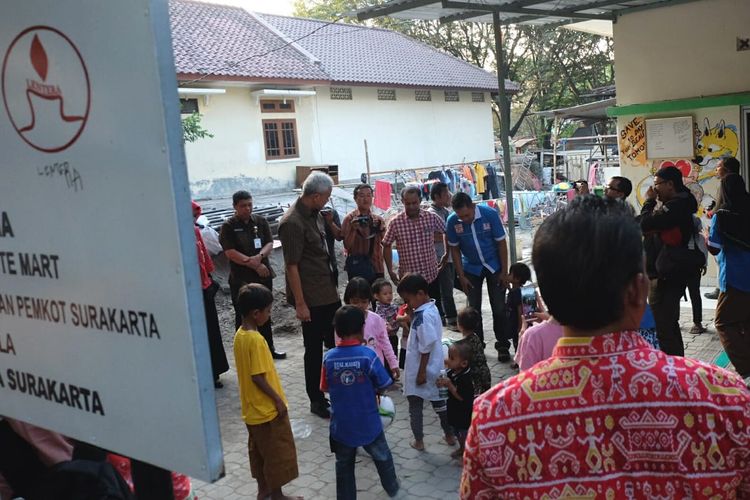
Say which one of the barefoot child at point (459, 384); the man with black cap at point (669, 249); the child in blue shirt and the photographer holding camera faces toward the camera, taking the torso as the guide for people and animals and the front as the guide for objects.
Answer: the photographer holding camera

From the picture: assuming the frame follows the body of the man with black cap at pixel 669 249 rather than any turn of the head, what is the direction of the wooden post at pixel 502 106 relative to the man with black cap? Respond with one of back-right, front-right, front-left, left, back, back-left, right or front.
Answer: front-right

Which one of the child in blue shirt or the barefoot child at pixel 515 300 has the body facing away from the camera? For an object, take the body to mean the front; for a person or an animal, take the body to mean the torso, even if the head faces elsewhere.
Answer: the child in blue shirt

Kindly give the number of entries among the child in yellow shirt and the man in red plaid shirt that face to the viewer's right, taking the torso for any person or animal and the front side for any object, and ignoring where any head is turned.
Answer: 1

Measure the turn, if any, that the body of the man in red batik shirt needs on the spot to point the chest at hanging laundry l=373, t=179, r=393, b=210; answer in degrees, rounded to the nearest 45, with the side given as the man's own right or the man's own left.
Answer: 0° — they already face it

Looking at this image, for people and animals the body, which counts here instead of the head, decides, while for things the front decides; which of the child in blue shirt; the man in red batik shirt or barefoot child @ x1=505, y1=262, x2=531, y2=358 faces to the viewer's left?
the barefoot child

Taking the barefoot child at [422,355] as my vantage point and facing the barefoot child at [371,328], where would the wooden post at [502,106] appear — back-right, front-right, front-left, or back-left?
front-right

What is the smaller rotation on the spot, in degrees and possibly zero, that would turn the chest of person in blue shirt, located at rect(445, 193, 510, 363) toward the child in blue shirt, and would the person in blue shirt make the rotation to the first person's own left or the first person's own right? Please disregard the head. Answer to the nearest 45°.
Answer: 0° — they already face them

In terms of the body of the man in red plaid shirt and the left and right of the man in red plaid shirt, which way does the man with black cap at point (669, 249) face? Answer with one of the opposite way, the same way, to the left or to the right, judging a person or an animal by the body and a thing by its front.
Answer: to the right

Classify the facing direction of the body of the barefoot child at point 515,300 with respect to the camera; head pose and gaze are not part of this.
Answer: to the viewer's left

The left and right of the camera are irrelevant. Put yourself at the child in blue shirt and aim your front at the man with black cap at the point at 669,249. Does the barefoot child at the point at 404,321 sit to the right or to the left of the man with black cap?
left

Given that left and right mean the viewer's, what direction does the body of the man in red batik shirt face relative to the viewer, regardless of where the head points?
facing away from the viewer

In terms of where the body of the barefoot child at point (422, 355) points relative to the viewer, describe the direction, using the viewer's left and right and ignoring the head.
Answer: facing to the left of the viewer

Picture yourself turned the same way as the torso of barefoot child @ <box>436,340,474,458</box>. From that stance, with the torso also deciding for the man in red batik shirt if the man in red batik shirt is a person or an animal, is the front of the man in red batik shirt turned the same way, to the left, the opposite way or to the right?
to the right

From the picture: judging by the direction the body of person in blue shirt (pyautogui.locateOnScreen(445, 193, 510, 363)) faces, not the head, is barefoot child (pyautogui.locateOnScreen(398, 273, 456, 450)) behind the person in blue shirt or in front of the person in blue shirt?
in front

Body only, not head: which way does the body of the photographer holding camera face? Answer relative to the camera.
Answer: toward the camera

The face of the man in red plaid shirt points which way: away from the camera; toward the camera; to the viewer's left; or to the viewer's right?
toward the camera

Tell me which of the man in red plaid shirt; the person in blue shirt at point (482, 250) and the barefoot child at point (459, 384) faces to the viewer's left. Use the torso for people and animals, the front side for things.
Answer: the barefoot child

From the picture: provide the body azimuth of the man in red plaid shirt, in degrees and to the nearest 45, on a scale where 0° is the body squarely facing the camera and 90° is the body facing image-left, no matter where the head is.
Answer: approximately 0°

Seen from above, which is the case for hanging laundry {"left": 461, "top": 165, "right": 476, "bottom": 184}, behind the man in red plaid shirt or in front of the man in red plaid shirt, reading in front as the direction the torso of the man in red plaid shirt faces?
behind

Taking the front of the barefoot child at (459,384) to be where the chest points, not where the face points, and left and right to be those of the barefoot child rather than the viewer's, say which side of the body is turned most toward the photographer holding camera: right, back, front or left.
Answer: right

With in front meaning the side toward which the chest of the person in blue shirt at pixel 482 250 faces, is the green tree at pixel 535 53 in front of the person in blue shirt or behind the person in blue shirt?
behind
